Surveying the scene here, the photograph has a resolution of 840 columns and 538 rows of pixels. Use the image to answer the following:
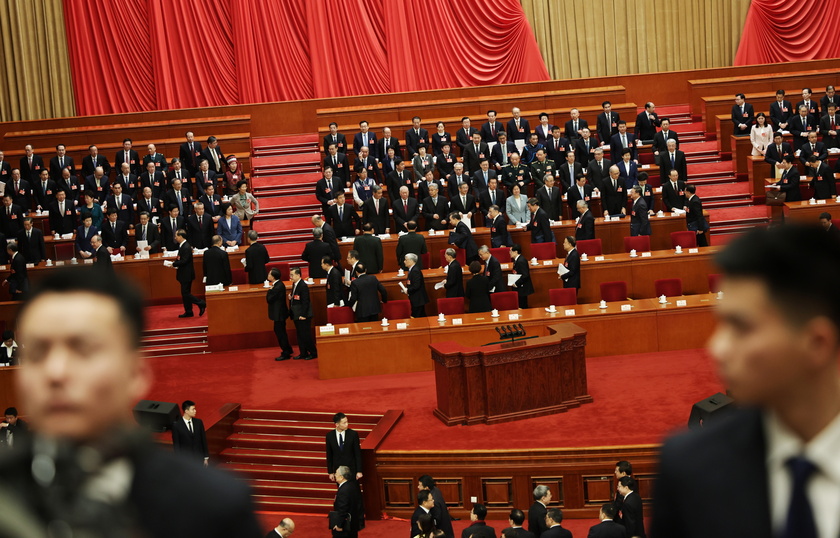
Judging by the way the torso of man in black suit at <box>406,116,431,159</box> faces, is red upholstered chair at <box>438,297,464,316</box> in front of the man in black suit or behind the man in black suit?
in front

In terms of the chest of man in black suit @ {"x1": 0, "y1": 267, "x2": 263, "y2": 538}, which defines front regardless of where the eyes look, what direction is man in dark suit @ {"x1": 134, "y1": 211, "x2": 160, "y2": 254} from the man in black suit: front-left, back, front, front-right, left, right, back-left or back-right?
back-right

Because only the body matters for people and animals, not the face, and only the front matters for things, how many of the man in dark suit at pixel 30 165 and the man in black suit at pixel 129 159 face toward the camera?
2

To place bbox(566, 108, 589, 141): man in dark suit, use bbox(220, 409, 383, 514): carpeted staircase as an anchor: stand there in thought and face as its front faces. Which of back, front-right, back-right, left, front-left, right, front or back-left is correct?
back-left

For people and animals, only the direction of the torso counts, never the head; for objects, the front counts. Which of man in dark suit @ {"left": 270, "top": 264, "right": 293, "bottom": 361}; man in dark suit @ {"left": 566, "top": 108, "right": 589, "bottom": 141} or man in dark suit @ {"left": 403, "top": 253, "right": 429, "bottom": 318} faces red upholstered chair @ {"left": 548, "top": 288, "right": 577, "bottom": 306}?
man in dark suit @ {"left": 566, "top": 108, "right": 589, "bottom": 141}

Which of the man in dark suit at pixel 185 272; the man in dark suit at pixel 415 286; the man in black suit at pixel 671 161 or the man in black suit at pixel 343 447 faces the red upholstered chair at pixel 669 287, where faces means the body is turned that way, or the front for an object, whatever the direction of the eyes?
the man in black suit at pixel 671 161

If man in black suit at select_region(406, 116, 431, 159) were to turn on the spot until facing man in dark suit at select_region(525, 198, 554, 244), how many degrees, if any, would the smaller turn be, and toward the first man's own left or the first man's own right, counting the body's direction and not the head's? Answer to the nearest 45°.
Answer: approximately 45° to the first man's own left

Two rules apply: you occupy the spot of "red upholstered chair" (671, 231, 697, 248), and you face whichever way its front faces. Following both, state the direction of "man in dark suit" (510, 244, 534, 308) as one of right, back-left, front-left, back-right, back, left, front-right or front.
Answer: front-right

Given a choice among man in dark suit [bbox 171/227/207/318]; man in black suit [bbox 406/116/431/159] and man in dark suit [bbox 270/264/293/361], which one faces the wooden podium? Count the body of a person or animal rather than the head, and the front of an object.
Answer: the man in black suit

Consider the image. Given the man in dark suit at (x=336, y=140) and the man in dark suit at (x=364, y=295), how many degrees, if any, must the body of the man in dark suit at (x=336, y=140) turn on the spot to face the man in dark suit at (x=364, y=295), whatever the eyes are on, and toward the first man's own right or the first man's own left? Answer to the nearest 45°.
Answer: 0° — they already face them

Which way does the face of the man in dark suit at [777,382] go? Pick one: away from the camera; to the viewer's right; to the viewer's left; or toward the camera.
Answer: to the viewer's left
